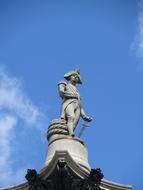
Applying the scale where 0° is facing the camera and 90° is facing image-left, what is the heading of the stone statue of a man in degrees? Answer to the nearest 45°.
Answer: approximately 315°
